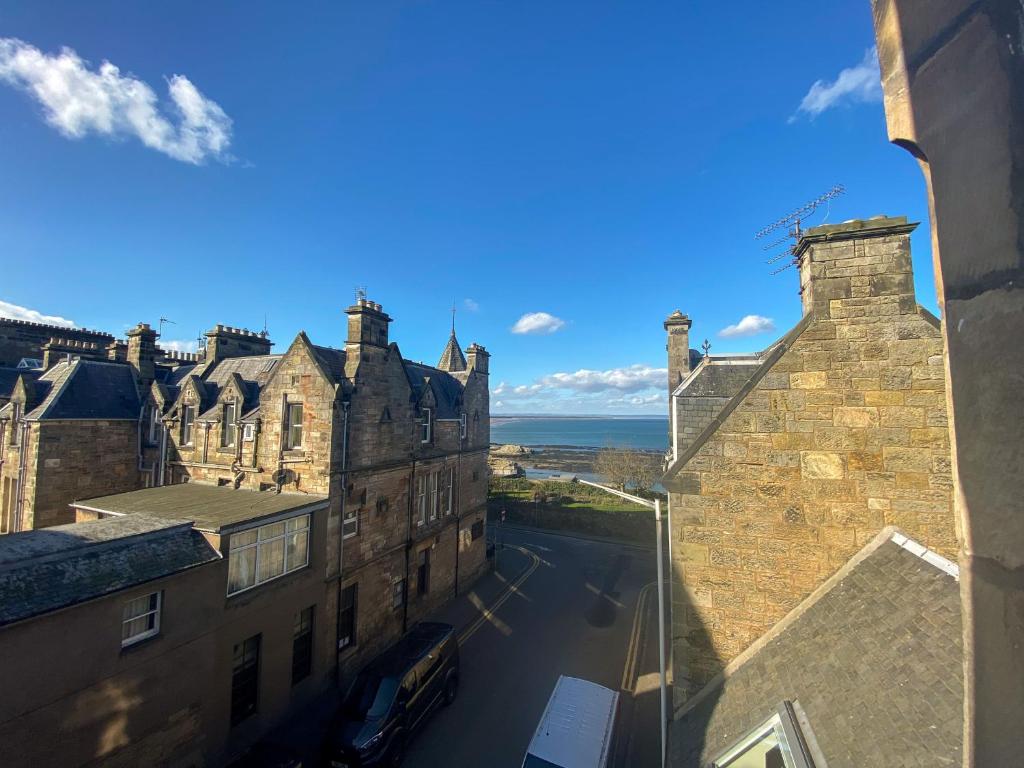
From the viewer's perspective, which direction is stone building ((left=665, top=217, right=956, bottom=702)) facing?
to the viewer's left

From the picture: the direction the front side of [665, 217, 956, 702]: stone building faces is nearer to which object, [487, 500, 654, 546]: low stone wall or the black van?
the black van

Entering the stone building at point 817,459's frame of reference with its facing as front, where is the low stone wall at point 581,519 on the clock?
The low stone wall is roughly at 2 o'clock from the stone building.

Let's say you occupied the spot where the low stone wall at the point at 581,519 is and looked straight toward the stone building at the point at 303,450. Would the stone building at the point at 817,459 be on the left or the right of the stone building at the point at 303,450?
left

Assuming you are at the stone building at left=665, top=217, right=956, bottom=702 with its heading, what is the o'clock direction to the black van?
The black van is roughly at 12 o'clock from the stone building.
